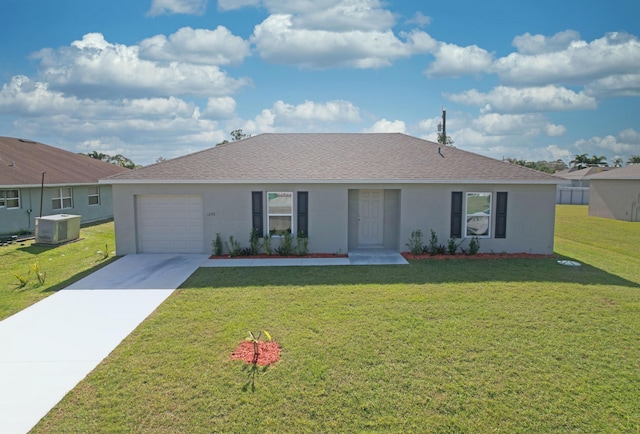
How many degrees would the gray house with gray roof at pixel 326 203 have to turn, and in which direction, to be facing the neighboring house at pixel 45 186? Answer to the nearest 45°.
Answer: approximately 135° to its right

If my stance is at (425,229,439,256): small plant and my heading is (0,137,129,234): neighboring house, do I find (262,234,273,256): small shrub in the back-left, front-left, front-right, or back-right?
front-left

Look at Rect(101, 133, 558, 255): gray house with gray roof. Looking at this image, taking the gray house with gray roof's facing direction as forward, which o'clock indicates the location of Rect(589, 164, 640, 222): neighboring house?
The neighboring house is roughly at 8 o'clock from the gray house with gray roof.

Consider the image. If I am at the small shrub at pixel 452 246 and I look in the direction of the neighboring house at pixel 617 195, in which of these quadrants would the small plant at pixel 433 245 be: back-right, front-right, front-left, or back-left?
back-left

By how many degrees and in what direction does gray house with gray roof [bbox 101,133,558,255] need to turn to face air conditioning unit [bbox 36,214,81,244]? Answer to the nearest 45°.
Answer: approximately 90° to its right

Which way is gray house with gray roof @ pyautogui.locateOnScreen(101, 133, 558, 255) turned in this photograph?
toward the camera

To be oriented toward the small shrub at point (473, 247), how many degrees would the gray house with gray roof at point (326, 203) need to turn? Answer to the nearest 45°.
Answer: approximately 90° to its left

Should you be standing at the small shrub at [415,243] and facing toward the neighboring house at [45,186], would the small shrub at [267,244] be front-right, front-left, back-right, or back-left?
front-left
